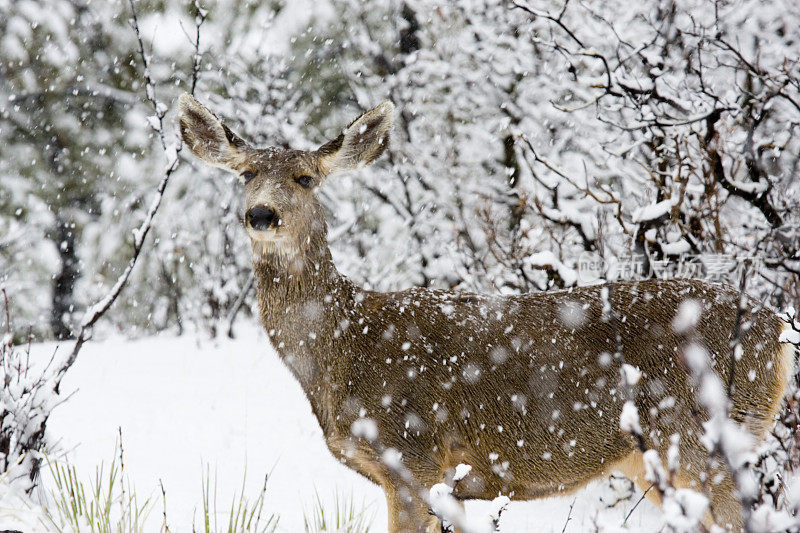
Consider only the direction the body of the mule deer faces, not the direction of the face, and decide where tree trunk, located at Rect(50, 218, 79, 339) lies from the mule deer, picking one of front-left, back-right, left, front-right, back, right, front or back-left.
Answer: front-right

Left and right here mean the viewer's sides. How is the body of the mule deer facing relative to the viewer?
facing to the left of the viewer

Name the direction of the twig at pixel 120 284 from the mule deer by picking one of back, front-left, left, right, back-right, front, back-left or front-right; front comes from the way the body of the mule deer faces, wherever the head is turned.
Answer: front

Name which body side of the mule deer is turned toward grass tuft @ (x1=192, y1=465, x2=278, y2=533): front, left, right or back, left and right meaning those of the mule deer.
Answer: front

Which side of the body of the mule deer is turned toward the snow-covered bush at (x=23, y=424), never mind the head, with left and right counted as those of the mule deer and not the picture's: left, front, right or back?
front
